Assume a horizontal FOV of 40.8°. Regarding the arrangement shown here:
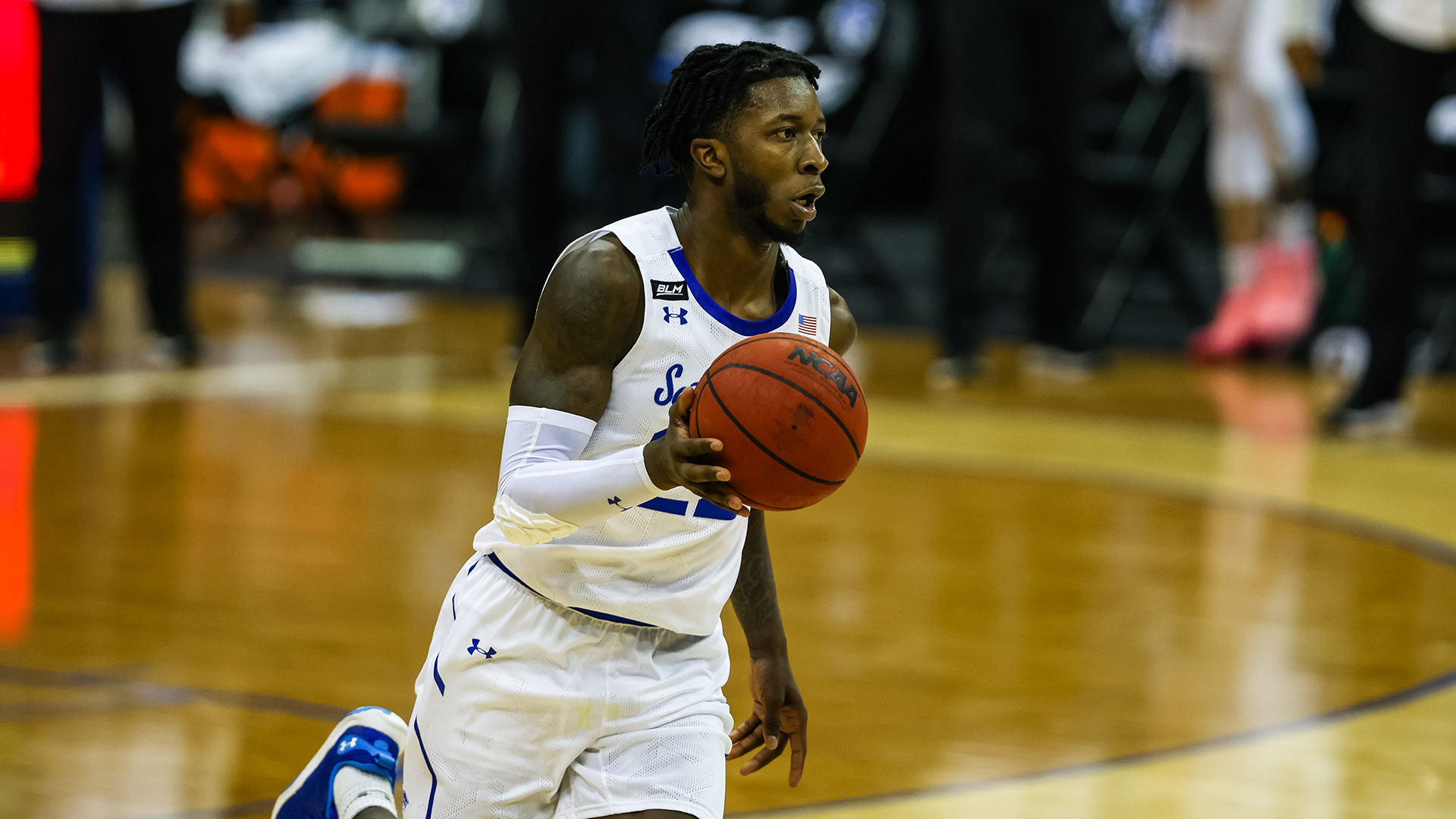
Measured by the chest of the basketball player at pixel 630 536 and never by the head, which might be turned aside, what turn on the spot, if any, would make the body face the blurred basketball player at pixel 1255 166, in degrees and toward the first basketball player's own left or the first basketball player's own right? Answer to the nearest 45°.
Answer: approximately 90° to the first basketball player's own left

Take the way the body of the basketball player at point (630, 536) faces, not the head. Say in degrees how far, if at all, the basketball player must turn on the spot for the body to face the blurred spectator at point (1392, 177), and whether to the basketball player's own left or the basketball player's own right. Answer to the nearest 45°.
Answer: approximately 90° to the basketball player's own left

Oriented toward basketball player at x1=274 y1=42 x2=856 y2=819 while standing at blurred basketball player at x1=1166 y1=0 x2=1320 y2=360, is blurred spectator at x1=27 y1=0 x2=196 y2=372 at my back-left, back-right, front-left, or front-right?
front-right

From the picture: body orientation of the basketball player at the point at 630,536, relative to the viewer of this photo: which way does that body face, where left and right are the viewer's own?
facing the viewer and to the right of the viewer
